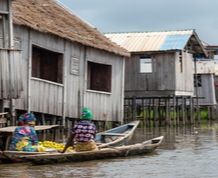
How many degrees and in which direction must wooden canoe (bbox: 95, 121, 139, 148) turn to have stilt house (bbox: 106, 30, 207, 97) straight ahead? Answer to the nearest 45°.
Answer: approximately 45° to its left

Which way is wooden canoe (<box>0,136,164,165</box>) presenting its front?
to the viewer's right

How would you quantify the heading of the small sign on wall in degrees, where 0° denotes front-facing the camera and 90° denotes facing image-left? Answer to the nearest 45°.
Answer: approximately 315°

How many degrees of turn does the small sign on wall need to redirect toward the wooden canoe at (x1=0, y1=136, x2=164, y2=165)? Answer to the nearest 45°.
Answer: approximately 45° to its right

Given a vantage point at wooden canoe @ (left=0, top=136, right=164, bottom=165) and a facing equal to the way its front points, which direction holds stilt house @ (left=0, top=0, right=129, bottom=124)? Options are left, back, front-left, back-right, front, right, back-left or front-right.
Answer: left

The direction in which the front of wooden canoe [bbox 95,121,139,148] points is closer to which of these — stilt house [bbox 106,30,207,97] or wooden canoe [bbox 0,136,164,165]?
the stilt house

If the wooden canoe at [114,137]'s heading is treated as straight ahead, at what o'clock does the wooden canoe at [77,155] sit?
the wooden canoe at [77,155] is roughly at 5 o'clock from the wooden canoe at [114,137].

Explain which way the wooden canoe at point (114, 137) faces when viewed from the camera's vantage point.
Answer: facing away from the viewer and to the right of the viewer
